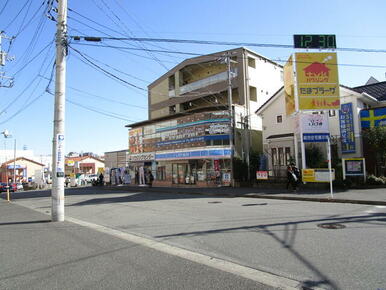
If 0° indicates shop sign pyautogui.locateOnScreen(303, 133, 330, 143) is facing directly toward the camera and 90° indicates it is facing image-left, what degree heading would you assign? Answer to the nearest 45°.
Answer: approximately 0°

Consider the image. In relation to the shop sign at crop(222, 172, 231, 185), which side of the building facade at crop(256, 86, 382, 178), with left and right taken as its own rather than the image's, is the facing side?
right

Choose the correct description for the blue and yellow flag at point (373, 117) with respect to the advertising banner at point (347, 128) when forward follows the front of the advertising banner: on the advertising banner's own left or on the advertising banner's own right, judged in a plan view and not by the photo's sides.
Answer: on the advertising banner's own left

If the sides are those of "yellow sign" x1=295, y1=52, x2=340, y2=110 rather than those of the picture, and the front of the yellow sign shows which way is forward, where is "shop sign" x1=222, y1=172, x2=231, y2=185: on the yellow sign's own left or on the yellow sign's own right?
on the yellow sign's own right

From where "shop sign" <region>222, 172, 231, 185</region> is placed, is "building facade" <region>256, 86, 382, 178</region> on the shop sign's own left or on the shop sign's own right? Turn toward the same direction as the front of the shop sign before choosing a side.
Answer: on the shop sign's own left

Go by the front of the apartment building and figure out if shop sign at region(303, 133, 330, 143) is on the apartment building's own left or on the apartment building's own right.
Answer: on the apartment building's own left
